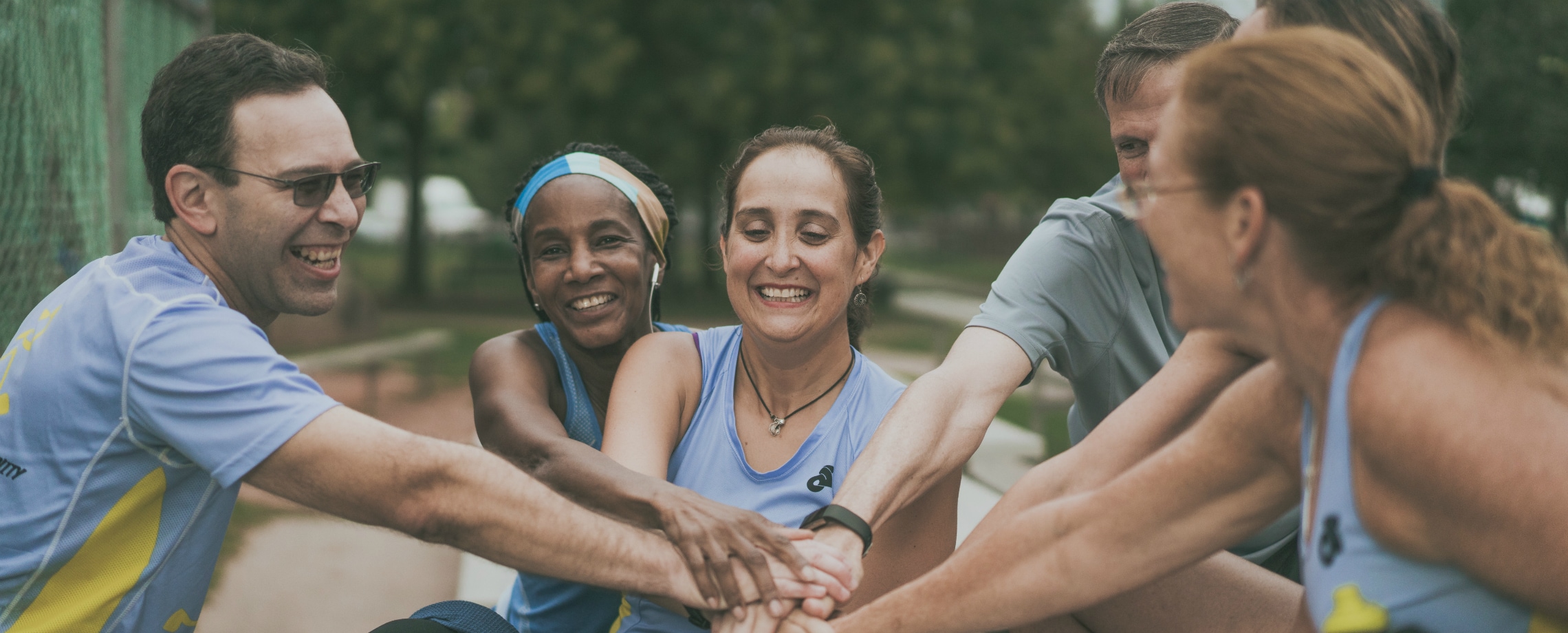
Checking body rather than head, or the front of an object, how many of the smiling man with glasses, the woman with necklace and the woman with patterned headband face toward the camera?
2

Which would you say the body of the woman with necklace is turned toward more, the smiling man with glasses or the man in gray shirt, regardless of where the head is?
the smiling man with glasses

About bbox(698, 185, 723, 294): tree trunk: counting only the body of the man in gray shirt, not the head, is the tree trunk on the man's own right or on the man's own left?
on the man's own right

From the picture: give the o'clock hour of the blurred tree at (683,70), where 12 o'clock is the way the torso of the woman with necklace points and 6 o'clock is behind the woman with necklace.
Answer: The blurred tree is roughly at 6 o'clock from the woman with necklace.

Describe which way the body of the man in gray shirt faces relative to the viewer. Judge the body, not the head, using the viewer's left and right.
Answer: facing the viewer and to the left of the viewer

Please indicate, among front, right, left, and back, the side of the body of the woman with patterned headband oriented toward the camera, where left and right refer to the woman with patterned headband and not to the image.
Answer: front

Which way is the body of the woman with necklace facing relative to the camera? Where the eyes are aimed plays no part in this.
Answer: toward the camera

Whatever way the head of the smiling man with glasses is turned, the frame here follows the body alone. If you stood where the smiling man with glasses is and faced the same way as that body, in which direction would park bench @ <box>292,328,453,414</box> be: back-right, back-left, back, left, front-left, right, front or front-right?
left

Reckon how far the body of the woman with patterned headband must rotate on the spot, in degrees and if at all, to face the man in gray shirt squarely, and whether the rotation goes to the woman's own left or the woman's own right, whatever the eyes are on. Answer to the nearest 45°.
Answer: approximately 90° to the woman's own left

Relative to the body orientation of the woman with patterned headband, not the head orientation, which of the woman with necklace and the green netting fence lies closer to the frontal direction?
the woman with necklace

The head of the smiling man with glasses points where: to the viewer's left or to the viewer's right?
to the viewer's right

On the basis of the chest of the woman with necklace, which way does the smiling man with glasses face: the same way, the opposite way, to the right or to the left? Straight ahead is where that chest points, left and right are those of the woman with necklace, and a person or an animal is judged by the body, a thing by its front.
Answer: to the left

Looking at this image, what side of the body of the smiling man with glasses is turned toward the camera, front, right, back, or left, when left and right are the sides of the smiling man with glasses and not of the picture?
right
